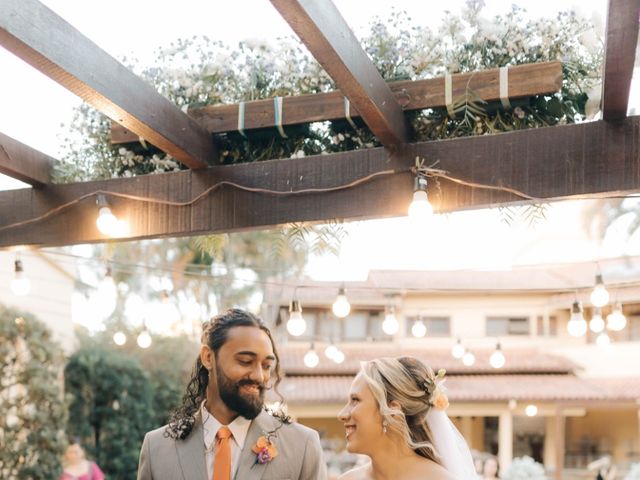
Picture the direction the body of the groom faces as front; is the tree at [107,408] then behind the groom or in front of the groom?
behind

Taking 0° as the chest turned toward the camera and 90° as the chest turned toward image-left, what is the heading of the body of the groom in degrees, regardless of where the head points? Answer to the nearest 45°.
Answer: approximately 0°

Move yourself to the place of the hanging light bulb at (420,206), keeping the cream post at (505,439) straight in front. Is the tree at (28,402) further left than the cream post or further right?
left

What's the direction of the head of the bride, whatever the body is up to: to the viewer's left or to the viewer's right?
to the viewer's left

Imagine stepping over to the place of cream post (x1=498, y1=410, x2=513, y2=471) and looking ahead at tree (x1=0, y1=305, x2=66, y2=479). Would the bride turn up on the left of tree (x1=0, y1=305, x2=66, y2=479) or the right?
left

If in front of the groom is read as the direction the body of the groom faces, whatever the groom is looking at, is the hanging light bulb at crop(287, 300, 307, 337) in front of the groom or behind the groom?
behind

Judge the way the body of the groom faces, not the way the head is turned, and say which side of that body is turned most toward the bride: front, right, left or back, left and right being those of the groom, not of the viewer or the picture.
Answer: left

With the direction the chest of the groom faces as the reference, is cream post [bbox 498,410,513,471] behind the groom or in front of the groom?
behind

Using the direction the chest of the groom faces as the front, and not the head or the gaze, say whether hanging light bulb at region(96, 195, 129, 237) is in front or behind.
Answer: behind
